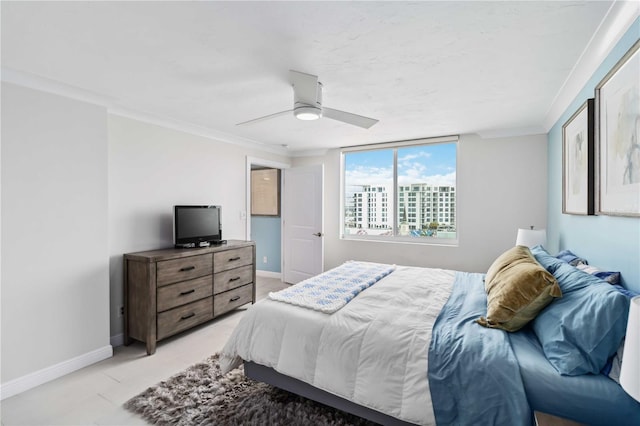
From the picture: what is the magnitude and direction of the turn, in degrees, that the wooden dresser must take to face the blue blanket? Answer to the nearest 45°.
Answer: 0° — it already faces it

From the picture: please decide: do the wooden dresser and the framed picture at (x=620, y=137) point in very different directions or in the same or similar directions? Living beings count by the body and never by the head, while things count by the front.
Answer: very different directions

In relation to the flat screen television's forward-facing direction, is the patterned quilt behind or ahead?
ahead

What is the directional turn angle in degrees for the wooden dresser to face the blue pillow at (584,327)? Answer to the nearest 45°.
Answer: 0° — it already faces it

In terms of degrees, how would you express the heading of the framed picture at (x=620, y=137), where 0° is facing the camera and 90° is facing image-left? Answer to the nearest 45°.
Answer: approximately 45°

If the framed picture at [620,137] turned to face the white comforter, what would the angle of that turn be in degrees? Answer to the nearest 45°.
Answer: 0° — it already faces it

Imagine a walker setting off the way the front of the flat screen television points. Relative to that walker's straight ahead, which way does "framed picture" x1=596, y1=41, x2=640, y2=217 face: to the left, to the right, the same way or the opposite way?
the opposite way

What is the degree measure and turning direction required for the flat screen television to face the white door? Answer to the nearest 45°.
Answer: approximately 90° to its left

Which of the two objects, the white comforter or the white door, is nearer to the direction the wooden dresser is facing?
the white comforter

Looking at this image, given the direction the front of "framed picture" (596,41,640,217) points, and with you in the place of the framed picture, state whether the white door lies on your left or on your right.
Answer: on your right

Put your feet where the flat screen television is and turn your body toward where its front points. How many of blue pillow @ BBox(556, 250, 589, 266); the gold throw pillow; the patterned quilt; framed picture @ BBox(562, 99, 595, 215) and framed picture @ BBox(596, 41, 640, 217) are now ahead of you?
5

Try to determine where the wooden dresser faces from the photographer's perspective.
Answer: facing the viewer and to the right of the viewer

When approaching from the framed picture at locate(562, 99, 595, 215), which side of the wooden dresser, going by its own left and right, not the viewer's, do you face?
front

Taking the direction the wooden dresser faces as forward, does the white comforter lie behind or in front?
in front

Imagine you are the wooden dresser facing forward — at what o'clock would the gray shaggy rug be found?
The gray shaggy rug is roughly at 1 o'clock from the wooden dresser.

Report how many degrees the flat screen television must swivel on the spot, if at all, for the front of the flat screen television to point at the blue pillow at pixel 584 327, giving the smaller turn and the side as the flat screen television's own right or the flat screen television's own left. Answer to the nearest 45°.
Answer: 0° — it already faces it

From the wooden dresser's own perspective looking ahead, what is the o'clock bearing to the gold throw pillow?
The gold throw pillow is roughly at 12 o'clock from the wooden dresser.
